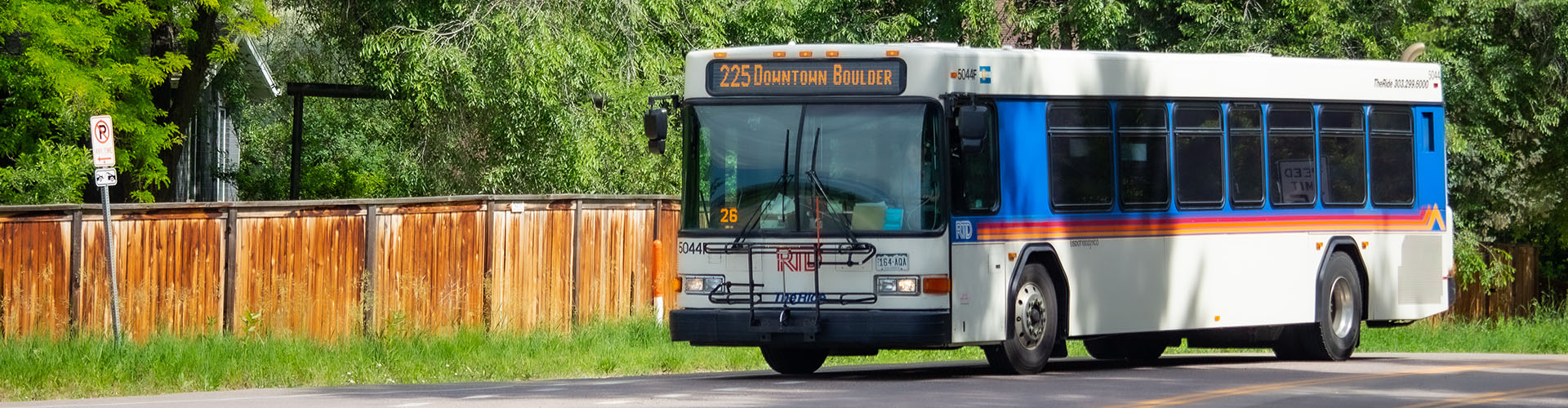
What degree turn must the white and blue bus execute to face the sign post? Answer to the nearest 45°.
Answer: approximately 45° to its right

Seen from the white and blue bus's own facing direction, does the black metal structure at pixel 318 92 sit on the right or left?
on its right

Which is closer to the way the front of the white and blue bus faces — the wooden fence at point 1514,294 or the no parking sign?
the no parking sign

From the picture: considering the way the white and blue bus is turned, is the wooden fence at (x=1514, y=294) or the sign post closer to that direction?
the sign post

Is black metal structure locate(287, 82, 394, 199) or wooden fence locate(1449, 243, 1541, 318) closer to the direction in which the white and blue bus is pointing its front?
the black metal structure

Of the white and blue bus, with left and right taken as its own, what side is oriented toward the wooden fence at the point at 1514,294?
back

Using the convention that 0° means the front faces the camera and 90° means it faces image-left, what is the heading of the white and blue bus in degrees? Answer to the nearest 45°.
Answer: approximately 45°
